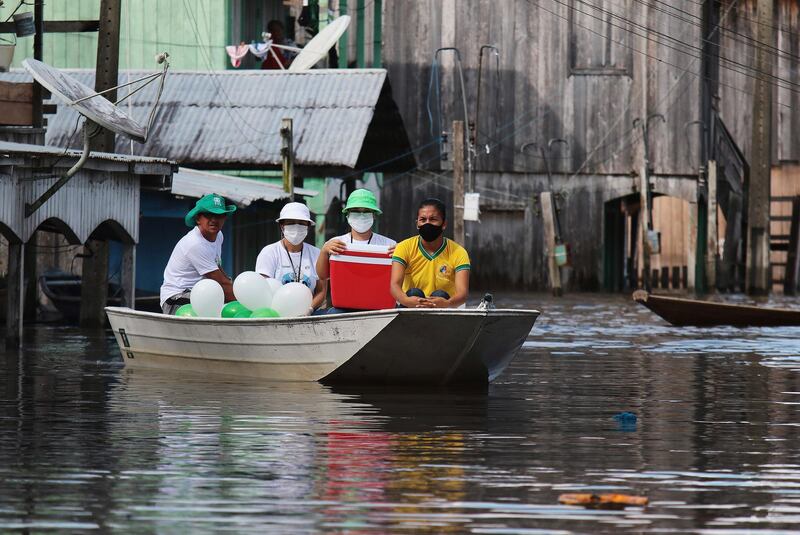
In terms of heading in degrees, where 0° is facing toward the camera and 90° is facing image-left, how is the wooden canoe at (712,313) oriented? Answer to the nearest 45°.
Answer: approximately 90°

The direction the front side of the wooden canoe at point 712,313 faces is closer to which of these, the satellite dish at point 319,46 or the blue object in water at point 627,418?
the satellite dish

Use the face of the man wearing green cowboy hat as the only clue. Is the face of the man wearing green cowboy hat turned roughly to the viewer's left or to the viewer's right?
to the viewer's right

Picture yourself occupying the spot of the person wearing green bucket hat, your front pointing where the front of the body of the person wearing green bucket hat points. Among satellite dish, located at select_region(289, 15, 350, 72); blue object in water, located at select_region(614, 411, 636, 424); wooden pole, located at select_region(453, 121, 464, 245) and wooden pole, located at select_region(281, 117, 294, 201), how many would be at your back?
3

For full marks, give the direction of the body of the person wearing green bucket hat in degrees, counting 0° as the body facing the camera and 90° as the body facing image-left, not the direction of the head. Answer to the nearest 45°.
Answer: approximately 0°

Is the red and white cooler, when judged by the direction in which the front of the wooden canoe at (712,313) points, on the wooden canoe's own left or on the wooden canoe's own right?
on the wooden canoe's own left

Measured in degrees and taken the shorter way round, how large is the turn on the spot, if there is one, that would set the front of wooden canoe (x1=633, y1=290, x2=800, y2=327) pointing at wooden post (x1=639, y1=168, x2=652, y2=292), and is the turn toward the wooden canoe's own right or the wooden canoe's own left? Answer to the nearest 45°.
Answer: approximately 90° to the wooden canoe's own right

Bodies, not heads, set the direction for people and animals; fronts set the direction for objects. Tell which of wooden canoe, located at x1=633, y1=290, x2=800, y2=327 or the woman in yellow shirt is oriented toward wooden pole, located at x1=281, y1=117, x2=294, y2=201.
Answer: the wooden canoe
